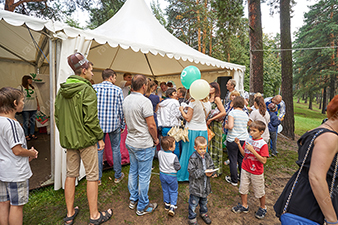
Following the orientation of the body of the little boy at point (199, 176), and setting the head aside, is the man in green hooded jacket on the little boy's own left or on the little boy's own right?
on the little boy's own right

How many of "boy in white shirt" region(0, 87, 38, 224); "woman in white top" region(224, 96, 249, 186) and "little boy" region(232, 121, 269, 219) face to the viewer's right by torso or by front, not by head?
1

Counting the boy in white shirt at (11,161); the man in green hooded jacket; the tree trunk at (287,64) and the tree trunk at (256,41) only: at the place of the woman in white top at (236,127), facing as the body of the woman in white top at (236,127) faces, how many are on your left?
2

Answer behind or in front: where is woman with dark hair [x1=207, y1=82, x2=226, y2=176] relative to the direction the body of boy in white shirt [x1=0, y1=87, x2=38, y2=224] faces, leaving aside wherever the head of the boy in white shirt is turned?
in front

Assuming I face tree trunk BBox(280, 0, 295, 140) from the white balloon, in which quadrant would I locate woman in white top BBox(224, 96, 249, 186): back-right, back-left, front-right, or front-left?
front-right

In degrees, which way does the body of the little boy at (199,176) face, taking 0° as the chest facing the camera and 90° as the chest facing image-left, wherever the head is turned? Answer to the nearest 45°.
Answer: approximately 315°

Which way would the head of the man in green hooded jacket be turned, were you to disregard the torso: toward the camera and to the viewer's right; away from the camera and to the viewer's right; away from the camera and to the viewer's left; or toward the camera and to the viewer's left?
away from the camera and to the viewer's right

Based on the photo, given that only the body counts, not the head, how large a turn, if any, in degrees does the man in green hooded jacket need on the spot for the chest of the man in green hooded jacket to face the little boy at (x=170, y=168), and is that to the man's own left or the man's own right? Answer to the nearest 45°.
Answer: approximately 45° to the man's own right

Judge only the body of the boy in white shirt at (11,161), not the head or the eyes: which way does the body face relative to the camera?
to the viewer's right
